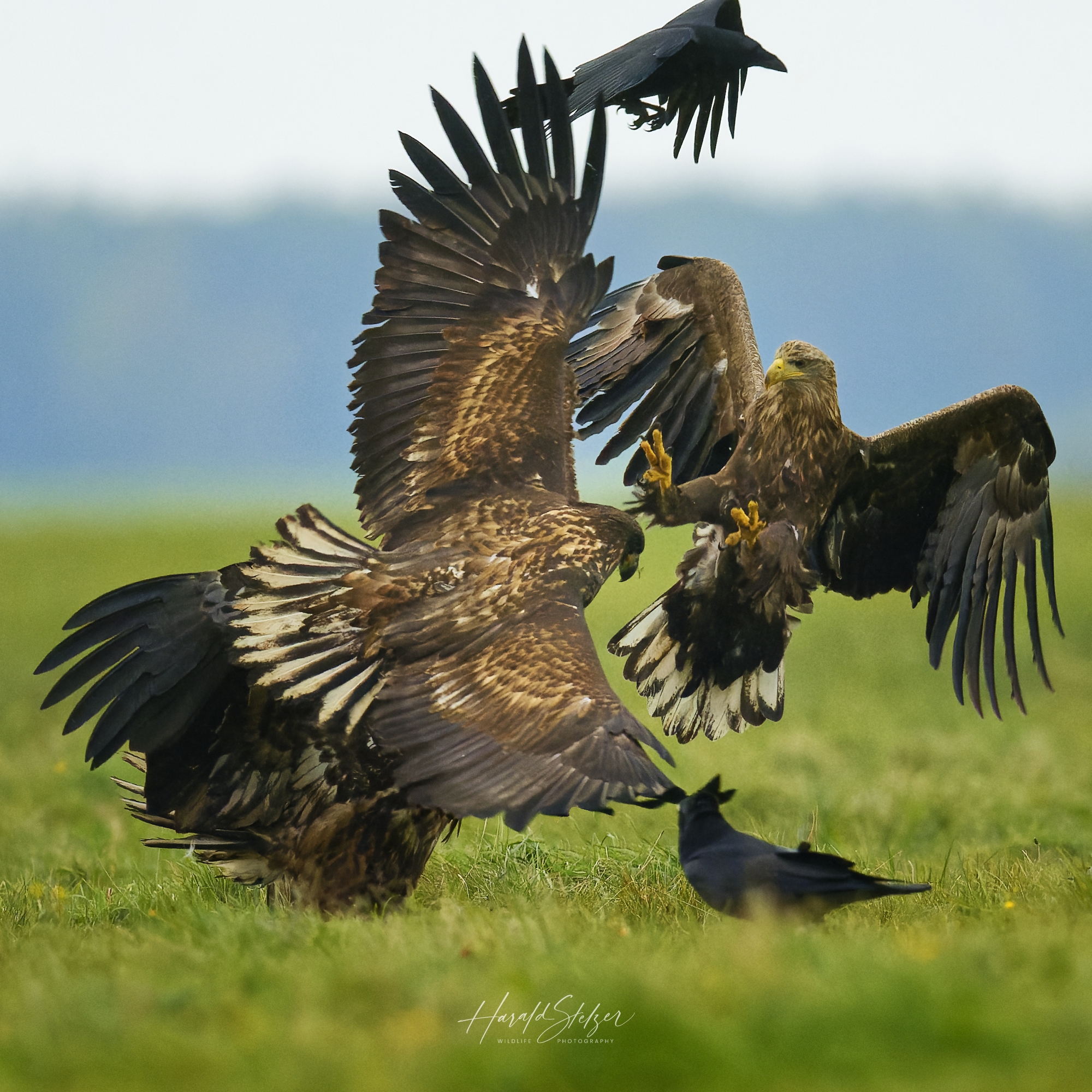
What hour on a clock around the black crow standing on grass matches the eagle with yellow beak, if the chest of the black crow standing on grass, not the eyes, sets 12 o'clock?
The eagle with yellow beak is roughly at 3 o'clock from the black crow standing on grass.

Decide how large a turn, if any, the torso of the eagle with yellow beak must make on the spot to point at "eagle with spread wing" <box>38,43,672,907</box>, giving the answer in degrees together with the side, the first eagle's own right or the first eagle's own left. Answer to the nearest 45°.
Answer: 0° — it already faces it

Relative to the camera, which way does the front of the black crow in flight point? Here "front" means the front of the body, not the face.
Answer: to the viewer's right

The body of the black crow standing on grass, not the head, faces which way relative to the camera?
to the viewer's left

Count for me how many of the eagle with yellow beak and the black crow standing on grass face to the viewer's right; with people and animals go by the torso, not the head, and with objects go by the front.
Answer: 0

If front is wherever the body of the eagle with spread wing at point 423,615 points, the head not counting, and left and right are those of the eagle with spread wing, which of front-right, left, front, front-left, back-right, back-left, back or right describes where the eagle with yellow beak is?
front-left

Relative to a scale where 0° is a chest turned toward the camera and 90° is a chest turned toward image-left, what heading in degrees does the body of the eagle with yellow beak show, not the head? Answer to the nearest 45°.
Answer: approximately 45°

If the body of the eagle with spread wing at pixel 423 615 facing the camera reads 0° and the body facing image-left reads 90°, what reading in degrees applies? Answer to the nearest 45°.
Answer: approximately 270°
